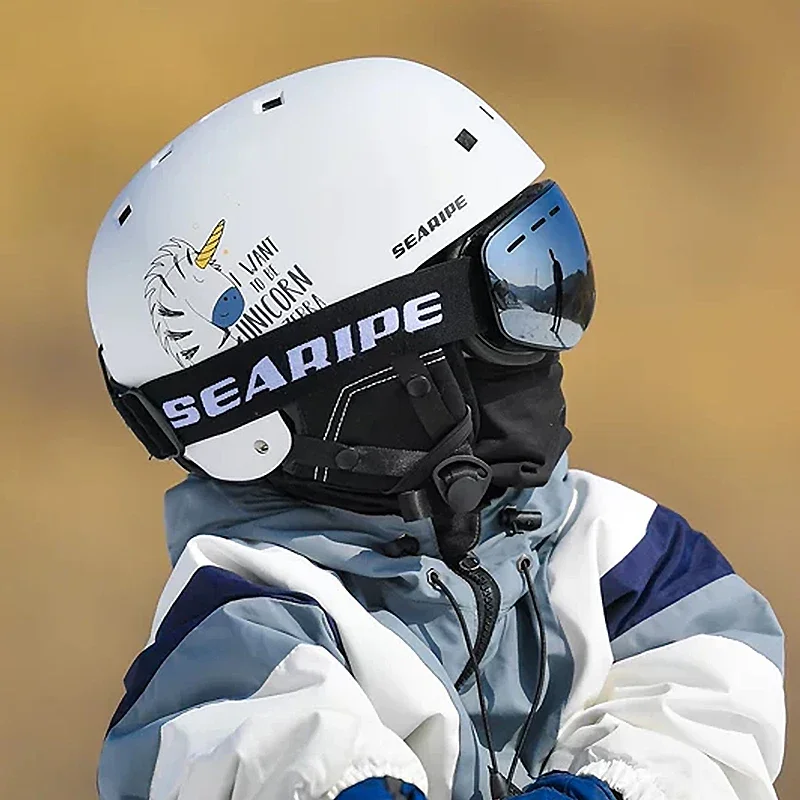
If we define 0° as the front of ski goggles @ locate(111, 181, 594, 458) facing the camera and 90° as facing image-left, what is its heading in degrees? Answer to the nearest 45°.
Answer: approximately 270°

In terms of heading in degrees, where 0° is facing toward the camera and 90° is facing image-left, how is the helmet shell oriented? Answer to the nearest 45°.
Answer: approximately 270°
